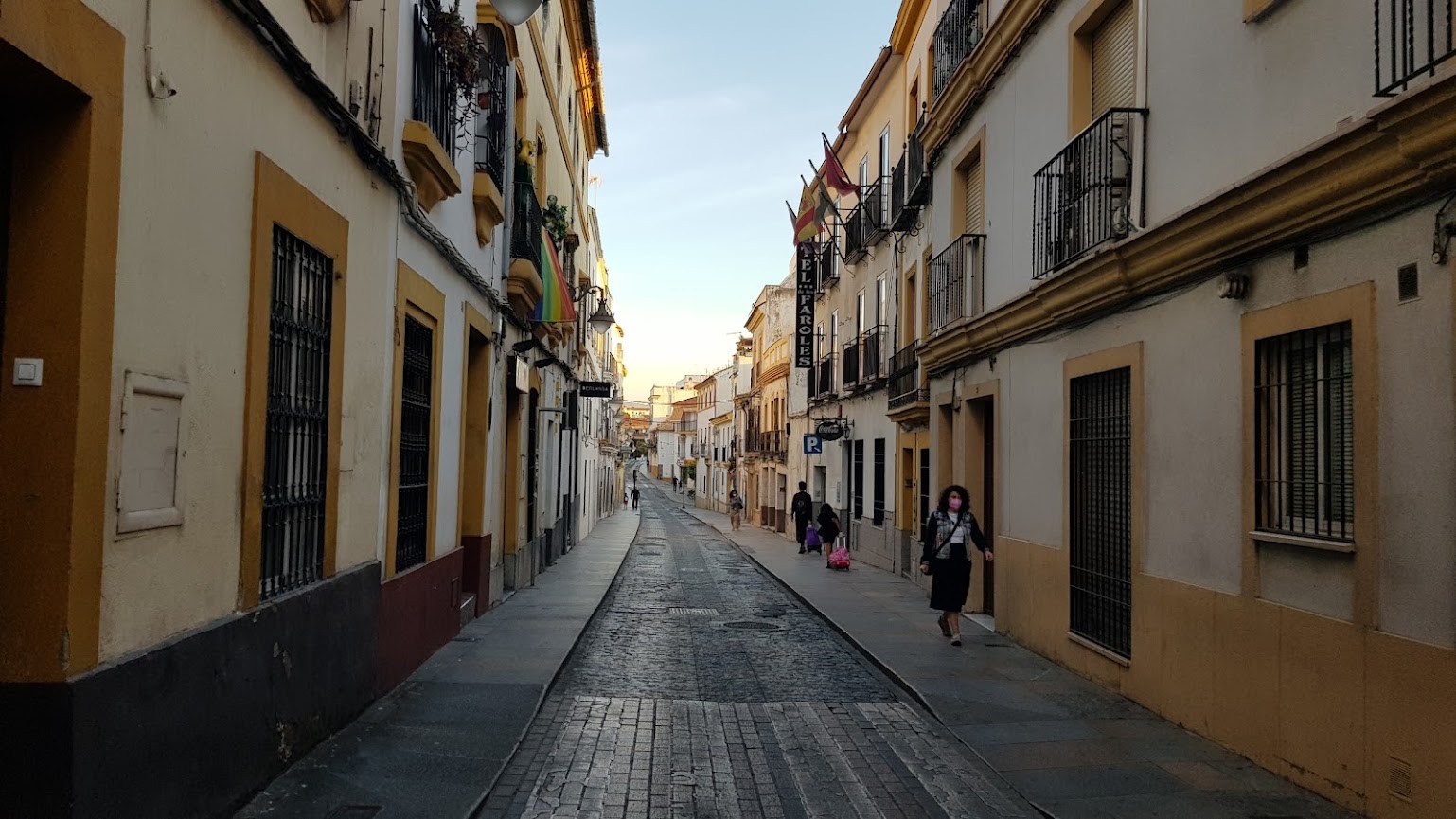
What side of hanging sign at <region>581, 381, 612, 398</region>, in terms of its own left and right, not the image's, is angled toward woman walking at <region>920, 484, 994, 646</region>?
front

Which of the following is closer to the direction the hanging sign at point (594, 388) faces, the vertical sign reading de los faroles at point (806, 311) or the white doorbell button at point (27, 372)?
the white doorbell button

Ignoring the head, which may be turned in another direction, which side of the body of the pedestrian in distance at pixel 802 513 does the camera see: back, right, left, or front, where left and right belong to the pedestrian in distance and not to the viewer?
back

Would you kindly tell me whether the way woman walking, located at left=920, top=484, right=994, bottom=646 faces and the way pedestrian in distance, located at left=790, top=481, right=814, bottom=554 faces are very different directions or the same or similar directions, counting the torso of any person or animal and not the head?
very different directions

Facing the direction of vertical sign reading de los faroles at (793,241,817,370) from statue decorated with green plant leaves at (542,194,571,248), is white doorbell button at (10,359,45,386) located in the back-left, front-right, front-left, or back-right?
back-right

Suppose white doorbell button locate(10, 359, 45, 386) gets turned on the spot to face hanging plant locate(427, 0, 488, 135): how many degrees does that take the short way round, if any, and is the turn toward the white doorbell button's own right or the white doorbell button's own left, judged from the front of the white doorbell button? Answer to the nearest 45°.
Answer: approximately 135° to the white doorbell button's own left
